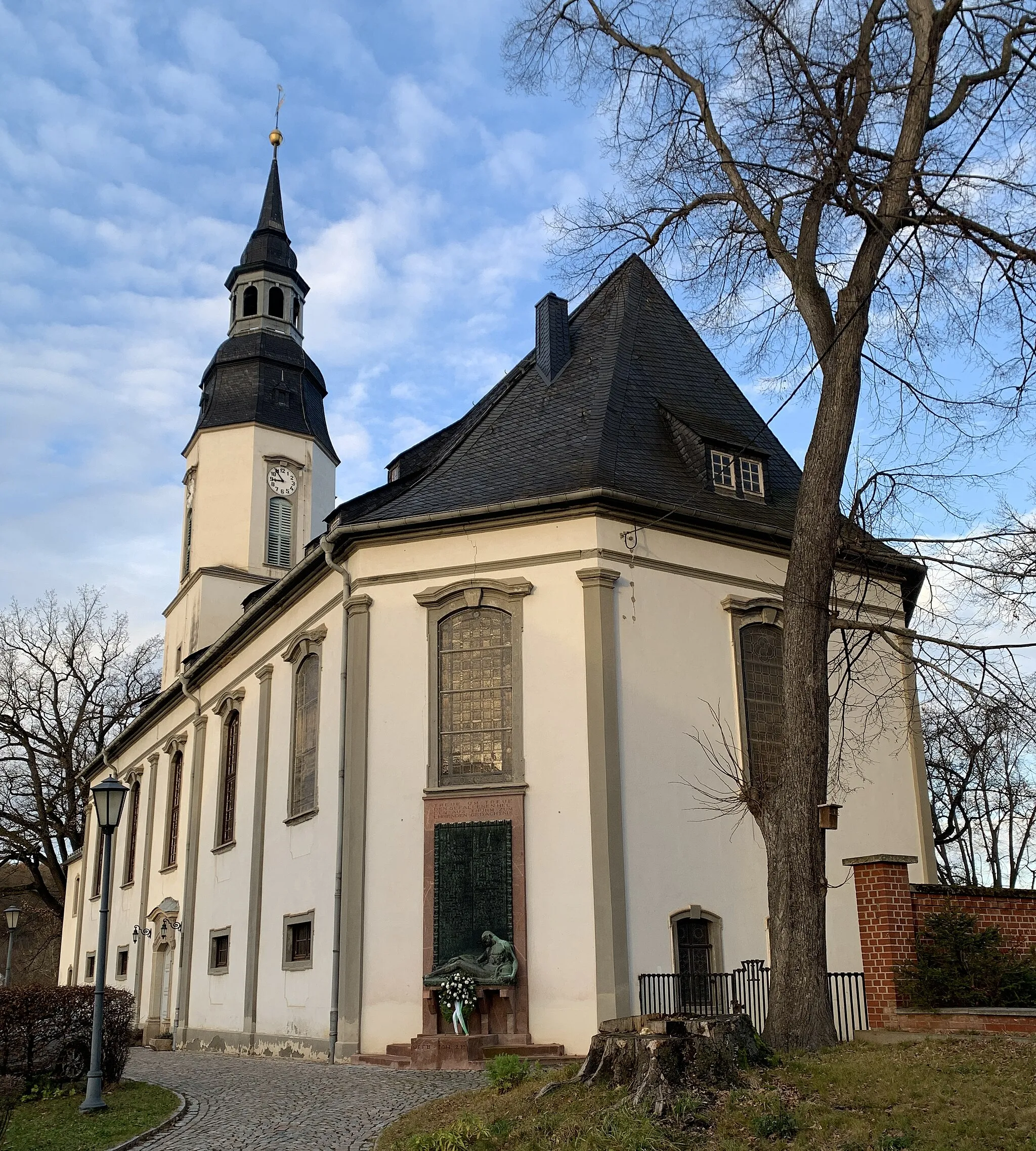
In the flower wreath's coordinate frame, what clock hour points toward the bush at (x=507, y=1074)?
The bush is roughly at 12 o'clock from the flower wreath.

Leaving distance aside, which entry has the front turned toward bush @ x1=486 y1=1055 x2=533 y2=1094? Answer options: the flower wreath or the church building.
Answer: the flower wreath

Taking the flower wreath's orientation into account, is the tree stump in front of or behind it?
in front

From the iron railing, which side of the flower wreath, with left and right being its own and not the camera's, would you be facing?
left

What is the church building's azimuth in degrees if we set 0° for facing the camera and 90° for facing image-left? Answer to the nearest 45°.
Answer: approximately 135°

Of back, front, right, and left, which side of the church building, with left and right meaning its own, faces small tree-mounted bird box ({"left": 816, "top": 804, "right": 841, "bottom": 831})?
back

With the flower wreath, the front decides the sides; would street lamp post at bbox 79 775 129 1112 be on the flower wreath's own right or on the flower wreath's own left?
on the flower wreath's own right

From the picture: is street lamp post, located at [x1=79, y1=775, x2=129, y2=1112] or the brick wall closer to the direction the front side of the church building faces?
the street lamp post

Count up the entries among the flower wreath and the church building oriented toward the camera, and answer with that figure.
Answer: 1

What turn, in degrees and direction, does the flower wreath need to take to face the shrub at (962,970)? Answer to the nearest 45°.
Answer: approximately 45° to its left
